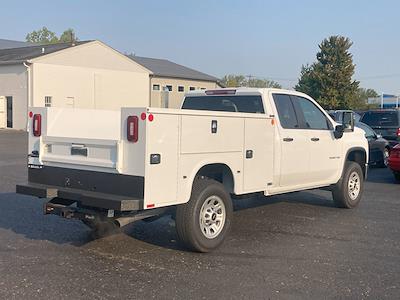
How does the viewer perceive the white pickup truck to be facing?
facing away from the viewer and to the right of the viewer

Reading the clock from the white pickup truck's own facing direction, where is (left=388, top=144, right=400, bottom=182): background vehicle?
The background vehicle is roughly at 12 o'clock from the white pickup truck.

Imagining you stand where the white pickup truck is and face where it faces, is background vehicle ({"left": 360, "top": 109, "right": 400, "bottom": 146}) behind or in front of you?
in front

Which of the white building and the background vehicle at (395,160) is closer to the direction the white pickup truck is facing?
the background vehicle

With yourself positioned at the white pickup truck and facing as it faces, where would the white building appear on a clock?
The white building is roughly at 10 o'clock from the white pickup truck.
